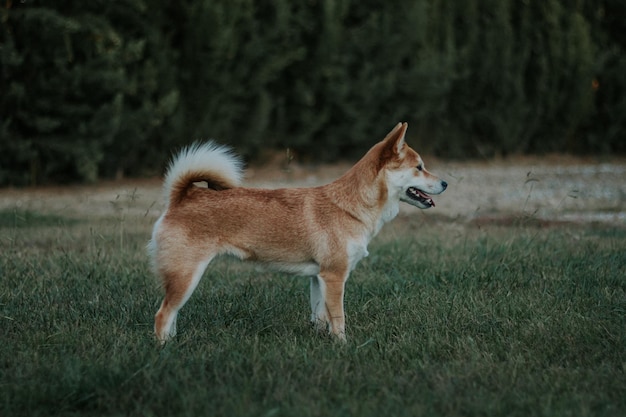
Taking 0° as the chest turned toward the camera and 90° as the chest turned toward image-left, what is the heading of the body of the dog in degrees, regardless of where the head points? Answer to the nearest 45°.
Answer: approximately 270°
